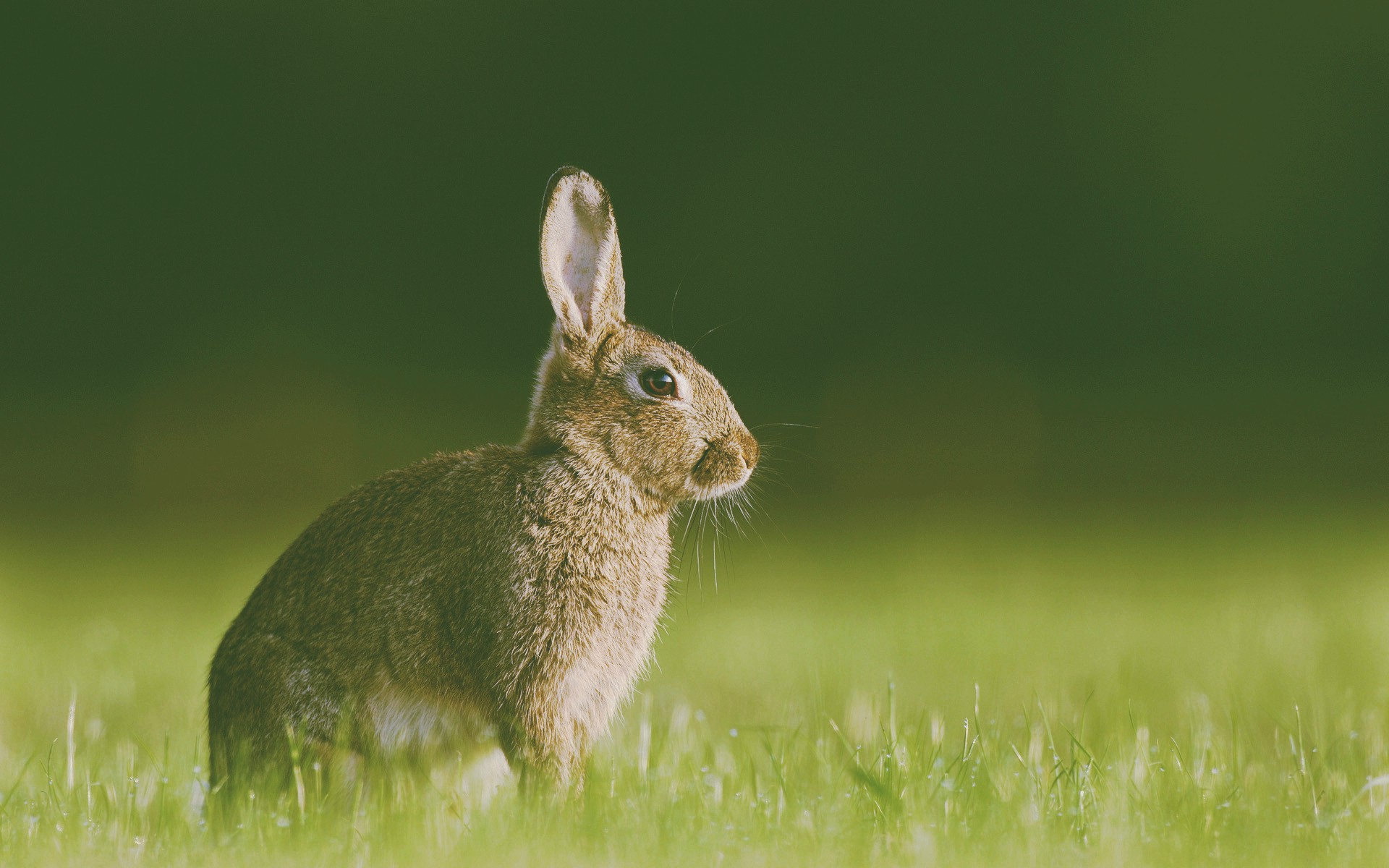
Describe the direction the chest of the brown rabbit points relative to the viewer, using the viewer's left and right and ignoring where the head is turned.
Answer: facing to the right of the viewer
